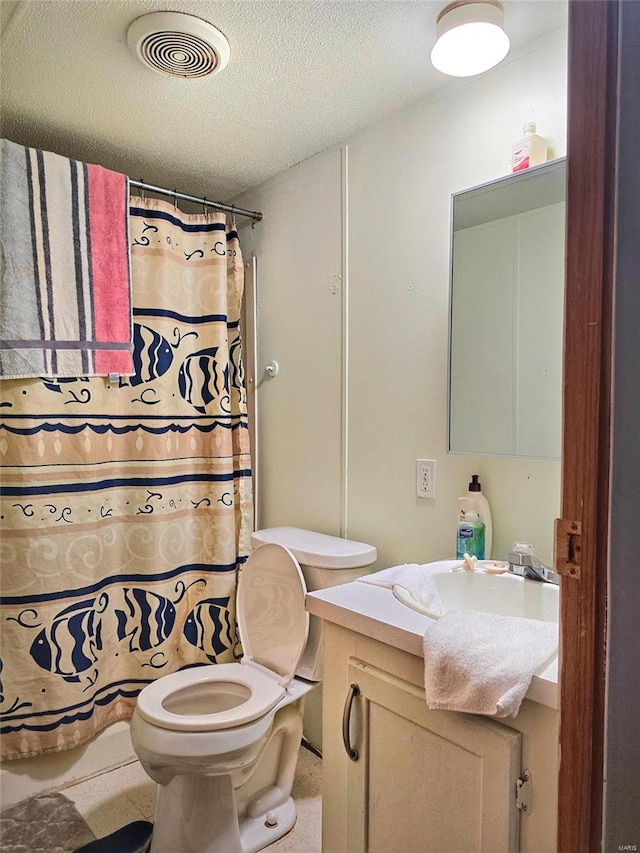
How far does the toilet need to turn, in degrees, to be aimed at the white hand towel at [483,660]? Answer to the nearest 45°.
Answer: approximately 90° to its left

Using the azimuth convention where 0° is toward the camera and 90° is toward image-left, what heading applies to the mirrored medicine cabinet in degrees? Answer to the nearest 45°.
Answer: approximately 45°
